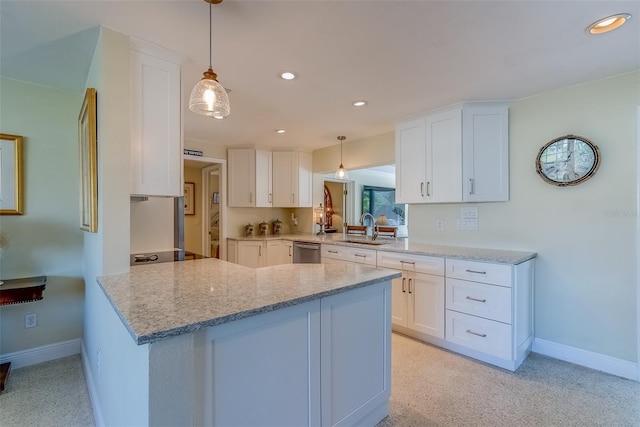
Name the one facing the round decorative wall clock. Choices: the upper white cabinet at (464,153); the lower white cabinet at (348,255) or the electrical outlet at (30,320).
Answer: the electrical outlet

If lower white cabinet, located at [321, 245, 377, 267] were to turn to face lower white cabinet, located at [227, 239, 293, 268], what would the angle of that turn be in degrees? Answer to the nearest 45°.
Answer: approximately 90° to its right

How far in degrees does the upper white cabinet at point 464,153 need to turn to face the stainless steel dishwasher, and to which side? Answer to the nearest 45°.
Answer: approximately 45° to its right

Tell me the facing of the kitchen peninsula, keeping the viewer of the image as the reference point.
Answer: facing the viewer and to the right of the viewer

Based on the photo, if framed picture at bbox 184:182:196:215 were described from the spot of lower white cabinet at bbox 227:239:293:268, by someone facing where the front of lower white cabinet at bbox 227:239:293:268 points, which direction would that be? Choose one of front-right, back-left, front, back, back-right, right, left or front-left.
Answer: back-right

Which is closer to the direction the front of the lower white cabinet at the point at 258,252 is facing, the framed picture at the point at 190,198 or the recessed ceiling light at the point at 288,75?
the recessed ceiling light

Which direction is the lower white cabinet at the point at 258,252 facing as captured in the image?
toward the camera

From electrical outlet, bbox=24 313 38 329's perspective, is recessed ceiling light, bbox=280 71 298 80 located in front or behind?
in front

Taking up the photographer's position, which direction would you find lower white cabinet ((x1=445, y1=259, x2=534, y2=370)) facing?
facing the viewer and to the left of the viewer

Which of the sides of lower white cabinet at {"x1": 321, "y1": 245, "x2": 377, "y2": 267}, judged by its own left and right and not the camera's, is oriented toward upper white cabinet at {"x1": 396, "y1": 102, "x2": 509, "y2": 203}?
left
